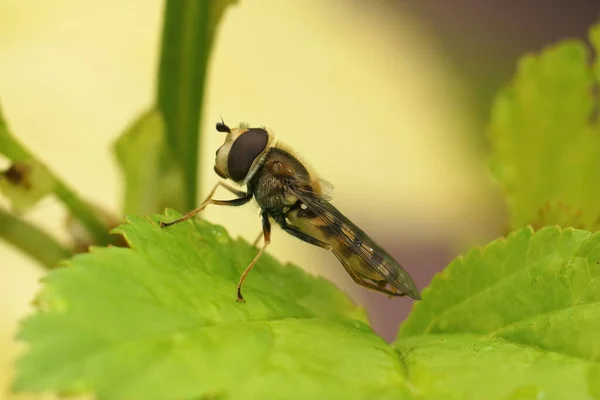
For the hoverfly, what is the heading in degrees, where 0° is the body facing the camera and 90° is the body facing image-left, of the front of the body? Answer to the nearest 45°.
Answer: approximately 90°
